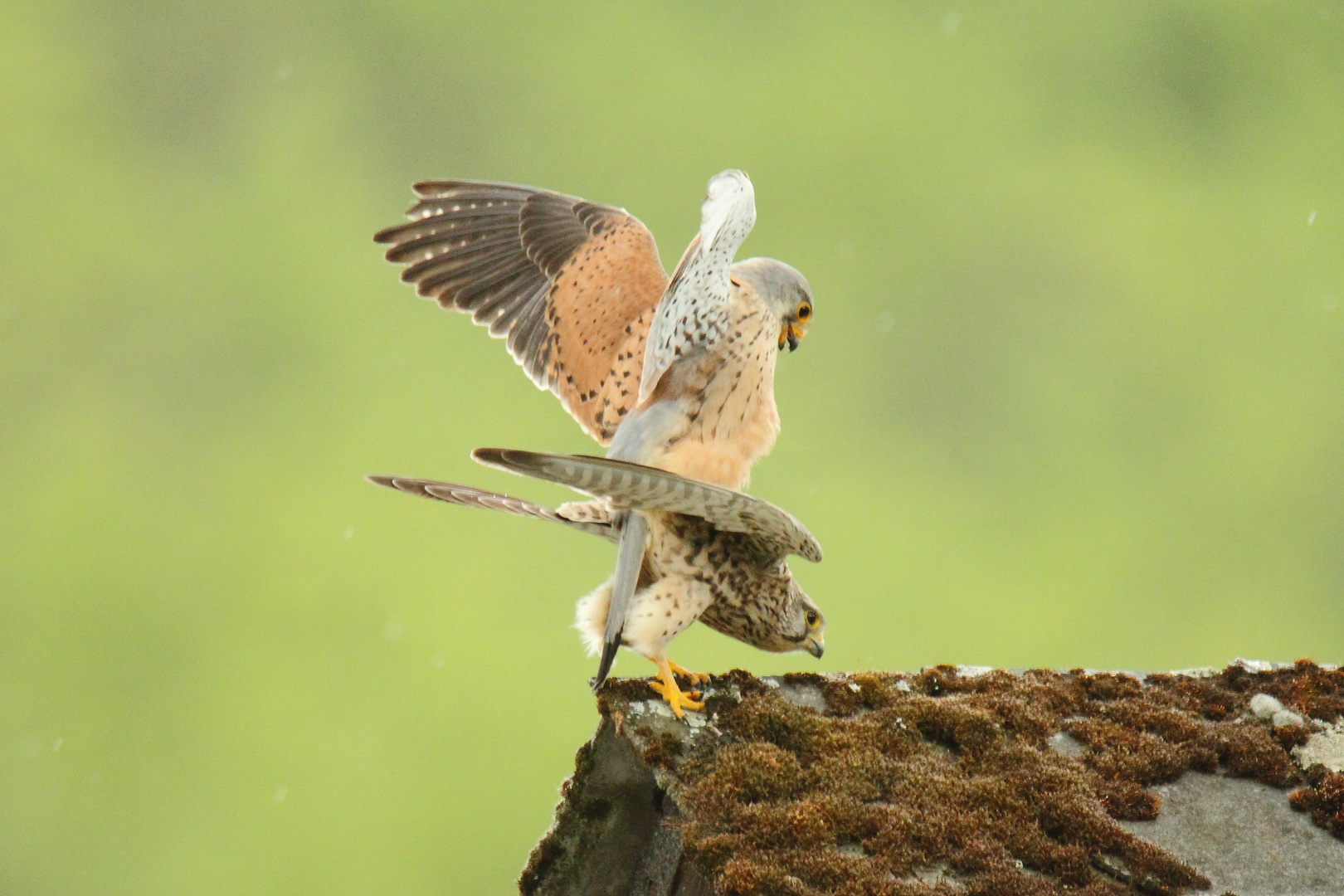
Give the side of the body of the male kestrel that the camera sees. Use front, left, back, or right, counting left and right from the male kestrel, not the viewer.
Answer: right

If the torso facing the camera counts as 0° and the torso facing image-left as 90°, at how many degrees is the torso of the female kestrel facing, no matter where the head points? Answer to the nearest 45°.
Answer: approximately 270°
